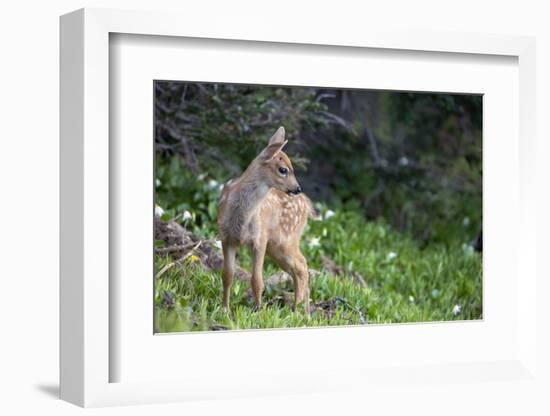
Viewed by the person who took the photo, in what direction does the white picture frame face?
facing the viewer and to the right of the viewer
